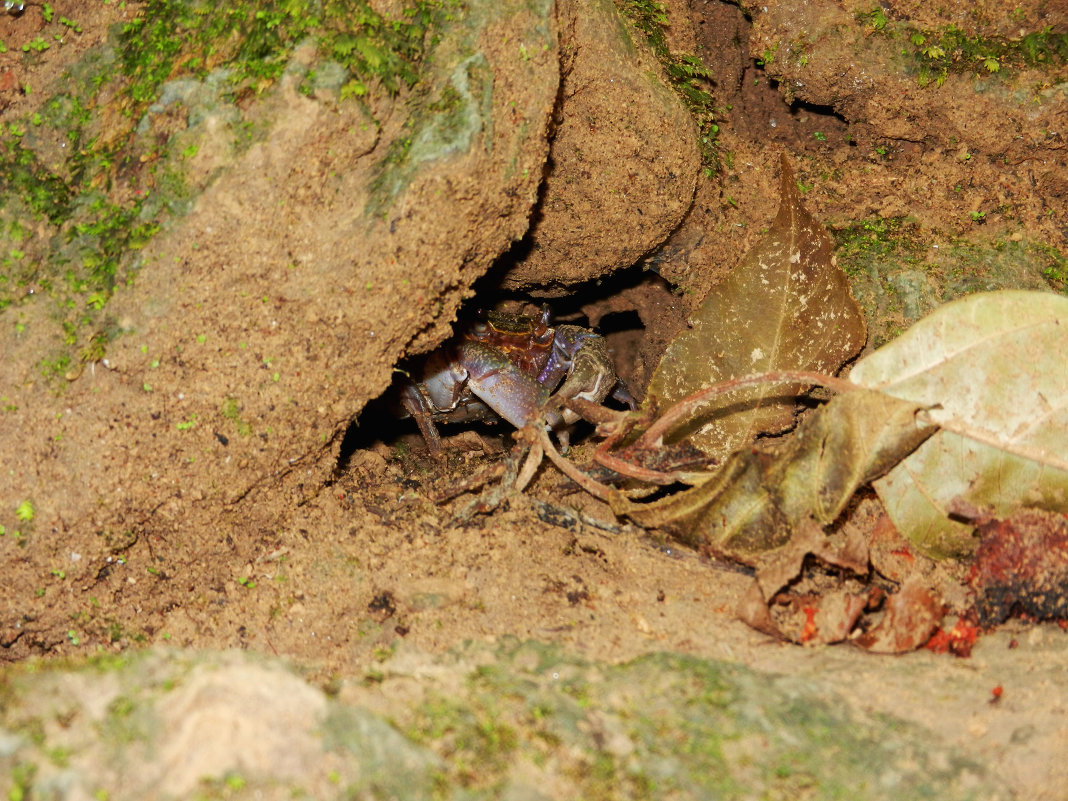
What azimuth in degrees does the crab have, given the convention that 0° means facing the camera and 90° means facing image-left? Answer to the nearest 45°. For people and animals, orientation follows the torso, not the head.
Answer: approximately 0°

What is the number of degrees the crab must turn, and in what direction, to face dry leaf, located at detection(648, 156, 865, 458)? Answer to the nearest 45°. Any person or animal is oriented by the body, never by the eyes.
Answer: approximately 45° to its left
